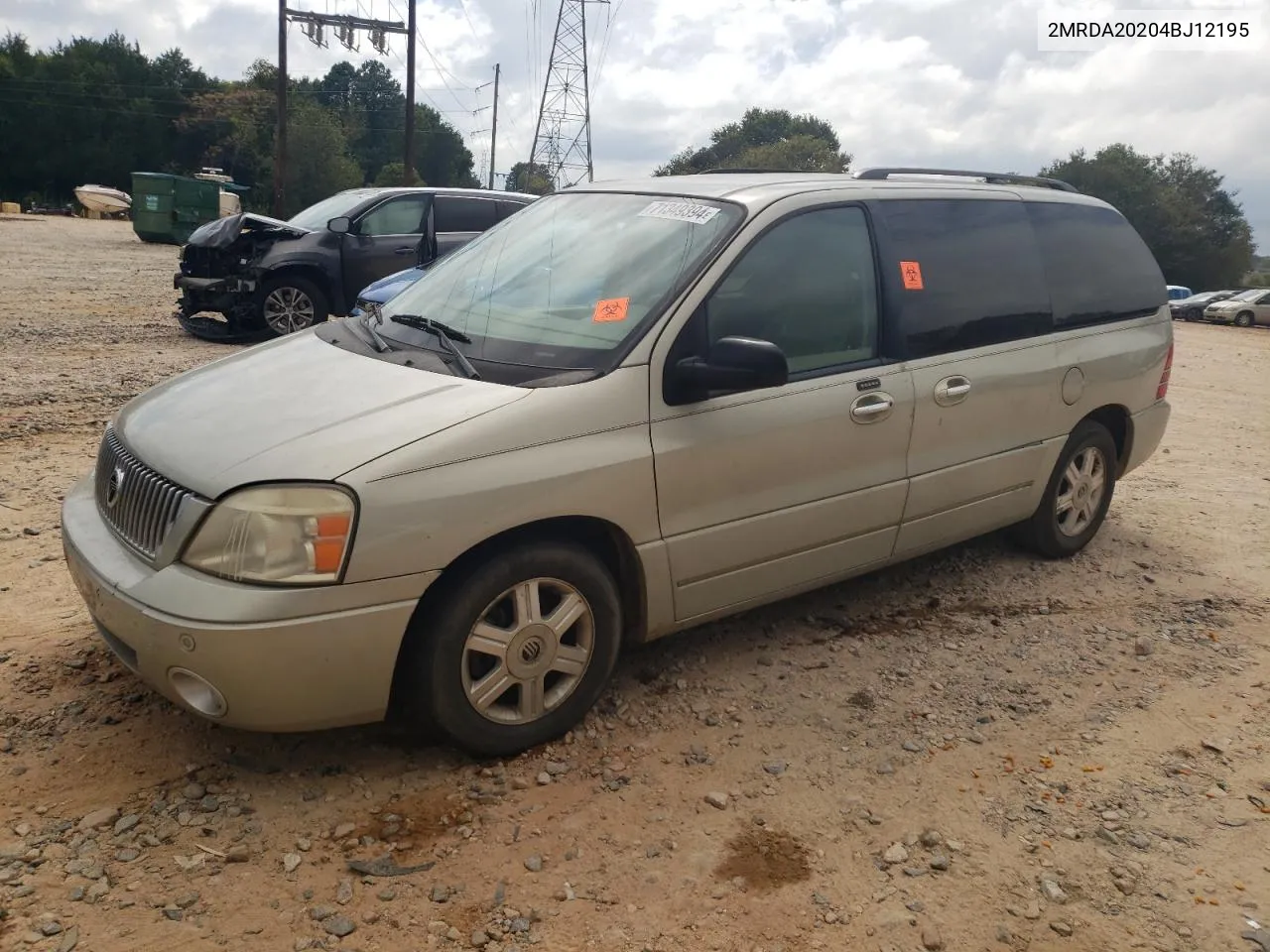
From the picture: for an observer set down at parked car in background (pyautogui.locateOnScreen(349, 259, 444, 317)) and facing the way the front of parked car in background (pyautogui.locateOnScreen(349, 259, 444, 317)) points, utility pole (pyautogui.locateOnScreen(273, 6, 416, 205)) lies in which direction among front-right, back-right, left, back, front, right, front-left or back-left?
back-right

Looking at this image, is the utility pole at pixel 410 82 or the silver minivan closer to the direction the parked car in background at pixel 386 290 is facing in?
the silver minivan

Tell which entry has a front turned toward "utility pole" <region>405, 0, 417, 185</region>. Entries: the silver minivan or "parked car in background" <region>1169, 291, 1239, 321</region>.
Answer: the parked car in background

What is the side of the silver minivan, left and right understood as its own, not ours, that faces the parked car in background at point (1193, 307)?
back

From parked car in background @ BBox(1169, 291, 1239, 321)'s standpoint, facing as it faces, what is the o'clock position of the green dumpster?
The green dumpster is roughly at 12 o'clock from the parked car in background.

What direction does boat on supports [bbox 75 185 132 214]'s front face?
to the viewer's left

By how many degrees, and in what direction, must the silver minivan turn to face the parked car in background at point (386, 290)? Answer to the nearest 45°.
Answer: approximately 135° to its right

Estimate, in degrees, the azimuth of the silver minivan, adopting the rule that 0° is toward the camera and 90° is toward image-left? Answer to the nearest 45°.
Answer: approximately 45°

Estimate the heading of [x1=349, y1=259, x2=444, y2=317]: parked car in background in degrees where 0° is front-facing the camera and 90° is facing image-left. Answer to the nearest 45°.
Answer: approximately 45°
